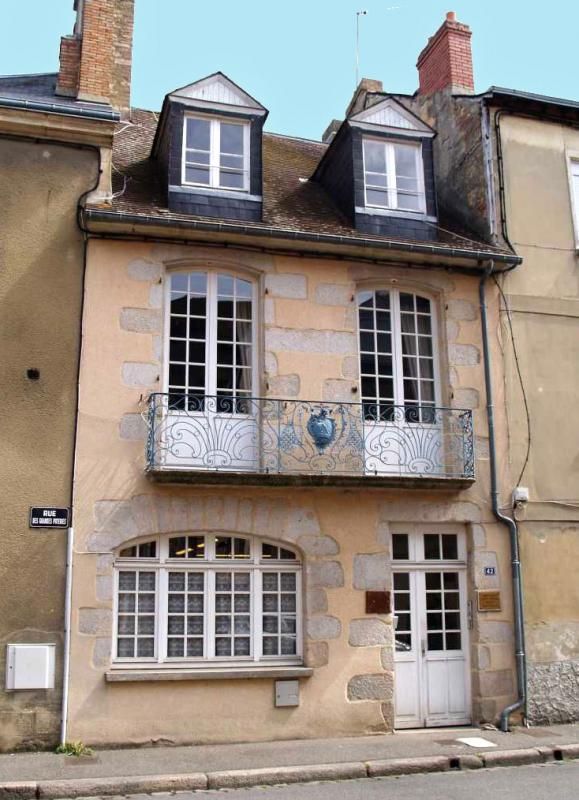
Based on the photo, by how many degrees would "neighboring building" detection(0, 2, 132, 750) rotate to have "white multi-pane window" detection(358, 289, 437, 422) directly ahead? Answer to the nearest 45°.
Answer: approximately 90° to its left

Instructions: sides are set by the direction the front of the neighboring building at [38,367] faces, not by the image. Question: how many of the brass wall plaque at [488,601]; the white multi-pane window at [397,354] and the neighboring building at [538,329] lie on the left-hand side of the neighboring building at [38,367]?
3

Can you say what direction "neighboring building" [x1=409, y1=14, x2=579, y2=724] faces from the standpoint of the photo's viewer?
facing the viewer

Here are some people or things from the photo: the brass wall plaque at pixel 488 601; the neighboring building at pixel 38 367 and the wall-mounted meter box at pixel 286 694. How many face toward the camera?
3

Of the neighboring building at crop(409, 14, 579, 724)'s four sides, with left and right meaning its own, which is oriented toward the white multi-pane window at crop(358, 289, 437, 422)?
right

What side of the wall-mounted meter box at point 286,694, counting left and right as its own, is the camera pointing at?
front

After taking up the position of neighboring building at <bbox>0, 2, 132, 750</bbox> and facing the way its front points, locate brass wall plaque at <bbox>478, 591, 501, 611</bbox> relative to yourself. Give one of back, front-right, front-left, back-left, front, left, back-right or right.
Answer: left

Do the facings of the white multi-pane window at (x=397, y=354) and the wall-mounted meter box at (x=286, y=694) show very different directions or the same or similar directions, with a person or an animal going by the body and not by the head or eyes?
same or similar directions

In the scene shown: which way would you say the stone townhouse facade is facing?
toward the camera

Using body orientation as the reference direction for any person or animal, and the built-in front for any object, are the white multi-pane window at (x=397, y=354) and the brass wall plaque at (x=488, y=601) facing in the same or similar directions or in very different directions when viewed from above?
same or similar directions

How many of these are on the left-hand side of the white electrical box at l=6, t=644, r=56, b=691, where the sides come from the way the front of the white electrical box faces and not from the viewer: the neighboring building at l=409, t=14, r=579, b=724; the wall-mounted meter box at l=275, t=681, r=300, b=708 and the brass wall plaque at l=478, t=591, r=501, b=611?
3

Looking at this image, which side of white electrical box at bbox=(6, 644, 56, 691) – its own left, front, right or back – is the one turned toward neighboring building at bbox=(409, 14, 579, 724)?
left

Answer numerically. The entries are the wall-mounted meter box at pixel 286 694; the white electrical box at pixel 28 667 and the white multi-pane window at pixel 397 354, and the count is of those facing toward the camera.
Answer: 3

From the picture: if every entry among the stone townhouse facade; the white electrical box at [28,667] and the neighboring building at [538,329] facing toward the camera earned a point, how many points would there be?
3
